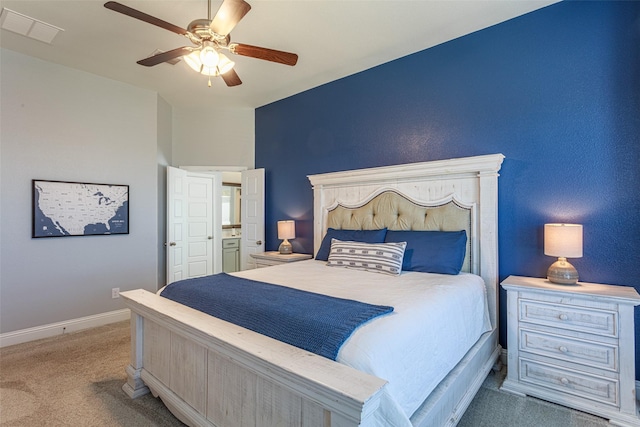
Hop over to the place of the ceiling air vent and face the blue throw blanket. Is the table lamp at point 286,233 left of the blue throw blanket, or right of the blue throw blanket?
left

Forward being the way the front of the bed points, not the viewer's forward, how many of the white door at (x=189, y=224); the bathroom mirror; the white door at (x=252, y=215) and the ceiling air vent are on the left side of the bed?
0

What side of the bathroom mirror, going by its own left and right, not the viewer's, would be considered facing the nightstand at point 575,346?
front

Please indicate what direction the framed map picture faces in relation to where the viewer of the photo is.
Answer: facing the viewer and to the right of the viewer

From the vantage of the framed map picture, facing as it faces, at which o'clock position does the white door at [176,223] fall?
The white door is roughly at 10 o'clock from the framed map picture.

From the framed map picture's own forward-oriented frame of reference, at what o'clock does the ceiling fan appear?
The ceiling fan is roughly at 1 o'clock from the framed map picture.

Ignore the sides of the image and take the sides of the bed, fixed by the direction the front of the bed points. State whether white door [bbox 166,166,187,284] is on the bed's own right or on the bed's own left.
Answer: on the bed's own right

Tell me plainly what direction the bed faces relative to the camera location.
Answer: facing the viewer and to the left of the viewer

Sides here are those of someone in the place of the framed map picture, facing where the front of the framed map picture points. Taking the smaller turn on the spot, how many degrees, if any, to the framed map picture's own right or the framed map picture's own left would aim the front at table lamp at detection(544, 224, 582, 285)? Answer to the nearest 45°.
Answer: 0° — it already faces it

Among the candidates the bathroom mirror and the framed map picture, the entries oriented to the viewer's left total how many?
0

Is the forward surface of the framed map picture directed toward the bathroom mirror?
no

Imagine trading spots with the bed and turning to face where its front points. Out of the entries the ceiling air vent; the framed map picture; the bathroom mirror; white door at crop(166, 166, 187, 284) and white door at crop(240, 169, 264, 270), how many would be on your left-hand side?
0

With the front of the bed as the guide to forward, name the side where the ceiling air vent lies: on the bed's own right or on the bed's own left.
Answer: on the bed's own right

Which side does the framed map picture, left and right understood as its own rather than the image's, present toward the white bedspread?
front

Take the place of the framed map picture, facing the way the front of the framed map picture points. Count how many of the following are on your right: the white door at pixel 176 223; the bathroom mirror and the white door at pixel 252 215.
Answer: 0

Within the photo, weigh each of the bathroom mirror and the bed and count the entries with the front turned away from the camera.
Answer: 0
